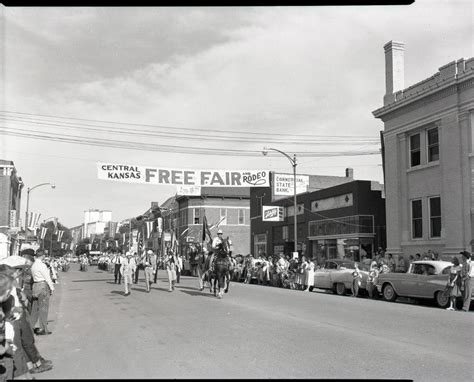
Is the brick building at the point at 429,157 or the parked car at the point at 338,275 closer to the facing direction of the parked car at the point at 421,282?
the parked car

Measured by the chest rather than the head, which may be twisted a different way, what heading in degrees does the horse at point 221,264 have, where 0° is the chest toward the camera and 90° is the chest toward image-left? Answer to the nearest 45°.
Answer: approximately 0°

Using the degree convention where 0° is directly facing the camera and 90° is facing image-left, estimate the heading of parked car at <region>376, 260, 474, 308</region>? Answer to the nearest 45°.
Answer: approximately 135°

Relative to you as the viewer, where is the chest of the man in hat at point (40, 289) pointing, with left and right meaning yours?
facing away from the viewer and to the right of the viewer

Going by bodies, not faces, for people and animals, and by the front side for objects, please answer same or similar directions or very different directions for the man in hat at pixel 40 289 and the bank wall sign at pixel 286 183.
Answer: very different directions

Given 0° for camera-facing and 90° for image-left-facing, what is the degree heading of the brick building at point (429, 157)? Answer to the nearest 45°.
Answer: approximately 45°

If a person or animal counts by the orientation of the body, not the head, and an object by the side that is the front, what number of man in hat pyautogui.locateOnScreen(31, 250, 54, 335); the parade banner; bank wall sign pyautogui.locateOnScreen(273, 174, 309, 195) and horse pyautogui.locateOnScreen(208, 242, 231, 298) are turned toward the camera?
3

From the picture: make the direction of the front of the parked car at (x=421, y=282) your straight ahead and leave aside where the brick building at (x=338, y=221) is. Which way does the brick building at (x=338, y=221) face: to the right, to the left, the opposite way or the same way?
to the left

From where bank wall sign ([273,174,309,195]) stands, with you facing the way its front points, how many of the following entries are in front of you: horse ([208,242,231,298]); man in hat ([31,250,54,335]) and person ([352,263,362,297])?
3

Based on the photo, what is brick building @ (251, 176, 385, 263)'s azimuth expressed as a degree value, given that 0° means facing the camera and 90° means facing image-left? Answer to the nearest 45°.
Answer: approximately 45°
